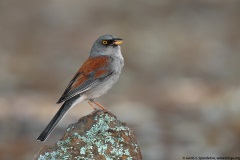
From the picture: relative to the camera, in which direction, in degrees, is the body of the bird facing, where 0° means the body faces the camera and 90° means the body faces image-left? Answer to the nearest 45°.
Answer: approximately 270°
